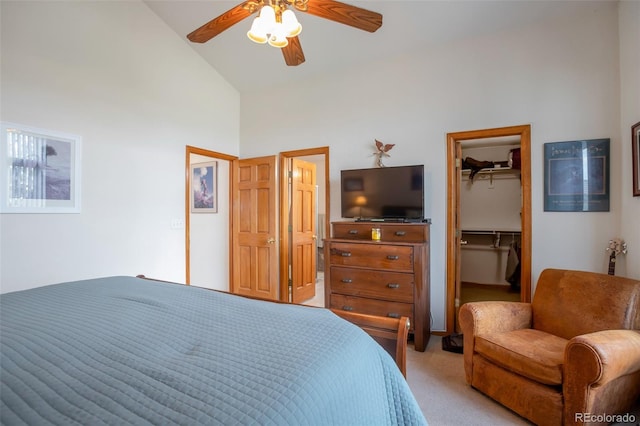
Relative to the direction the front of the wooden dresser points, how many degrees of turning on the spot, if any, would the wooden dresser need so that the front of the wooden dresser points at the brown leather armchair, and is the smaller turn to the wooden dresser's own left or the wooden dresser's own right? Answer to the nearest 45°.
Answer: approximately 90° to the wooden dresser's own left

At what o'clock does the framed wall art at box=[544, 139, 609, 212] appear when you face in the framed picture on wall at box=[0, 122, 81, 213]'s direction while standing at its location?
The framed wall art is roughly at 12 o'clock from the framed picture on wall.

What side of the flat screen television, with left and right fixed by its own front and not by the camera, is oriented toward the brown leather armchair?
left

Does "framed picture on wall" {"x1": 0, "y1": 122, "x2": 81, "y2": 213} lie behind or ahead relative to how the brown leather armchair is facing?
ahead

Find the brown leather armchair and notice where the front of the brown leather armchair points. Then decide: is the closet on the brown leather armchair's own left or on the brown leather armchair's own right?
on the brown leather armchair's own right

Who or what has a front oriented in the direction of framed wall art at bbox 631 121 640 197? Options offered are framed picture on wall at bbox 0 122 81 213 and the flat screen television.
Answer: the framed picture on wall

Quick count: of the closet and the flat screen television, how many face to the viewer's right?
0

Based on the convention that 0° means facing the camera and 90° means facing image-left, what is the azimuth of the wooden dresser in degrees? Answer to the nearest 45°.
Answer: approximately 45°

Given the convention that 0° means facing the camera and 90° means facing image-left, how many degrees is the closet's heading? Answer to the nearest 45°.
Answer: approximately 0°

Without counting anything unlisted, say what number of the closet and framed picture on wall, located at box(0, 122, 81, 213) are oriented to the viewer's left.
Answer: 0

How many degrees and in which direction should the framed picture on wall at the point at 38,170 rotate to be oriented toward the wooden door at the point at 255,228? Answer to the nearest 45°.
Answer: approximately 45° to its left

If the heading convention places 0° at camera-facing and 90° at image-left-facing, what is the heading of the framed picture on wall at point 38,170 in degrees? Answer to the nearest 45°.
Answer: approximately 315°

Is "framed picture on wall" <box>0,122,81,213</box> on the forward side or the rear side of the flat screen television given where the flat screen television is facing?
on the forward side
